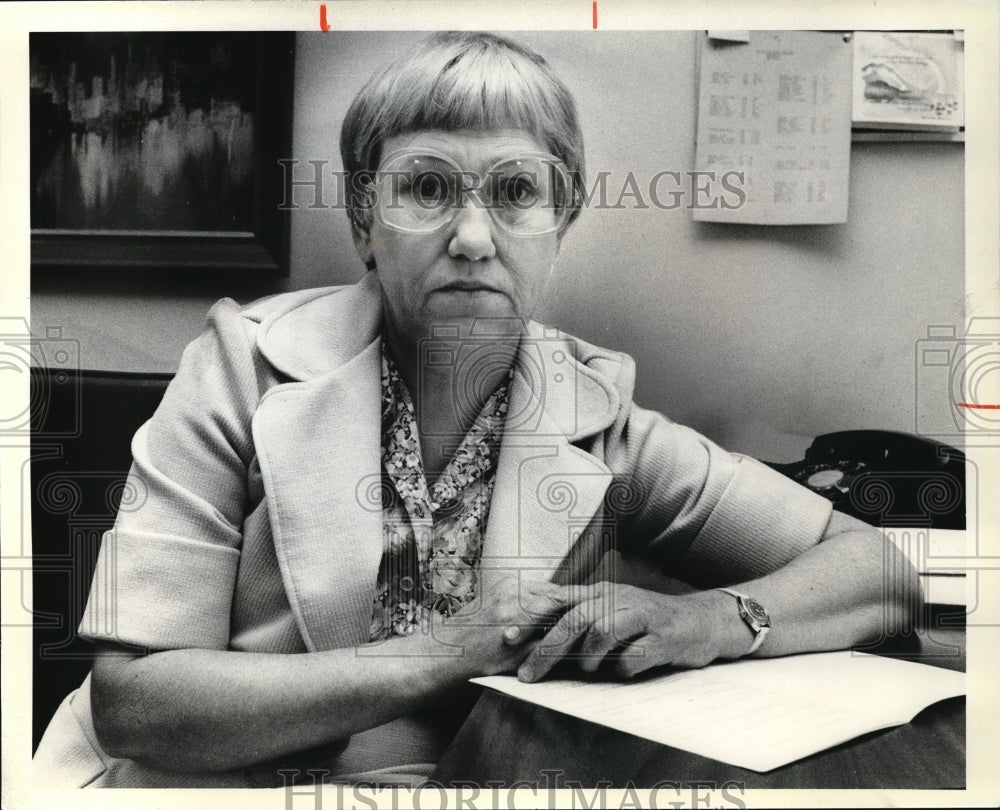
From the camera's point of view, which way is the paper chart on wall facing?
toward the camera

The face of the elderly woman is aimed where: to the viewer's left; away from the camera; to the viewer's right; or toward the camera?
toward the camera

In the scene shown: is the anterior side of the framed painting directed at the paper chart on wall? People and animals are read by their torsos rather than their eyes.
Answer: no

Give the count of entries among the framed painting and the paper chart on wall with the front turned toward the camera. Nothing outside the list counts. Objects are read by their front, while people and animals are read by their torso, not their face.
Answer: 2

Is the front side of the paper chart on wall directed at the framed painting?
no

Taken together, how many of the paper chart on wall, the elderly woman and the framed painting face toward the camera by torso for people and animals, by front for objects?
3

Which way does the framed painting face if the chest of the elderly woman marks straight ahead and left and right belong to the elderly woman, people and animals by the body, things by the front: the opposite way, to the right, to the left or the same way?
the same way

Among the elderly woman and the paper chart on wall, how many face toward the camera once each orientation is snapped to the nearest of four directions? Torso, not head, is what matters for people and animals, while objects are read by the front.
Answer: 2

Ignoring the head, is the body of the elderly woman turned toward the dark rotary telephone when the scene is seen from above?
no

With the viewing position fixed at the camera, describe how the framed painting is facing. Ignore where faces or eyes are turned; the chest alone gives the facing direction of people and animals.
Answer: facing the viewer

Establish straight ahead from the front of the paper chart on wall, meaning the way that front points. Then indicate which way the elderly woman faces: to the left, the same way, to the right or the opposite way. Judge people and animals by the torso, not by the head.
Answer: the same way
